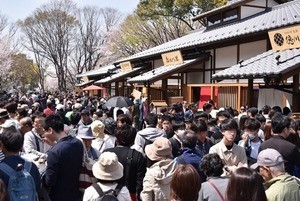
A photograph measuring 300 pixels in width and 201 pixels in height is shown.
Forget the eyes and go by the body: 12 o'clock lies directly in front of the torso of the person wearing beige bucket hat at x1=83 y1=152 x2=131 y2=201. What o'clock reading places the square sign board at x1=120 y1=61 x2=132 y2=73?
The square sign board is roughly at 12 o'clock from the person wearing beige bucket hat.

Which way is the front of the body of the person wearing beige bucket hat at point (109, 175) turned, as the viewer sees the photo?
away from the camera

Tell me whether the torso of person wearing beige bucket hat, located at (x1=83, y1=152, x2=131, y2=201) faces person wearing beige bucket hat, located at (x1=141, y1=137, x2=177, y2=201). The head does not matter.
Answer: no

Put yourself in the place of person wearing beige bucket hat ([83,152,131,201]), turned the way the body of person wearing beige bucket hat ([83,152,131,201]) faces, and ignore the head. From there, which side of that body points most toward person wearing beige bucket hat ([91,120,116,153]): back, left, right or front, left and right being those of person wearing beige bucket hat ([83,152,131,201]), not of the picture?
front

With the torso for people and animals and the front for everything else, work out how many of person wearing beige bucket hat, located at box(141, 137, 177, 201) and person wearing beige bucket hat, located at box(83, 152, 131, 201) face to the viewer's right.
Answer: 0

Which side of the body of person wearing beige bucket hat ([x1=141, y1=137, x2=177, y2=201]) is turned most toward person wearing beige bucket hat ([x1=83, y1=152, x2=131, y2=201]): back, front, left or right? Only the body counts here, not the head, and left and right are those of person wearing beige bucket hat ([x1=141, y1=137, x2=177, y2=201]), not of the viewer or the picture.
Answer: left

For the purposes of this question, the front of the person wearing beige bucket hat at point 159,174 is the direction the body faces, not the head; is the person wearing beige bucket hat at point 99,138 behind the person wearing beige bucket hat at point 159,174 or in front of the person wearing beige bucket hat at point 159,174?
in front

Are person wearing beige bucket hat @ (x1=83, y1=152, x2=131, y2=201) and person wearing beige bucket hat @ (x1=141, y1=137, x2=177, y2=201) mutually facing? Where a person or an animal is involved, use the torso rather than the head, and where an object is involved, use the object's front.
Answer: no

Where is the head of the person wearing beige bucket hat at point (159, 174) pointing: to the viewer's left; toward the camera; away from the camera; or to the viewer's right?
away from the camera

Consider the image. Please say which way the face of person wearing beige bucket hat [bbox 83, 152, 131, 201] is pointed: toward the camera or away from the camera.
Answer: away from the camera

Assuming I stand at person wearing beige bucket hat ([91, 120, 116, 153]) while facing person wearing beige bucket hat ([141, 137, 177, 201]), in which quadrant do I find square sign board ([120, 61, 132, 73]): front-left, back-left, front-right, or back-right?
back-left

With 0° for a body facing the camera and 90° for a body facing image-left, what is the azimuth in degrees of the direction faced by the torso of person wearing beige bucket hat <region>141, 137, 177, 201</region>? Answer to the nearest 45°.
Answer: approximately 135°
